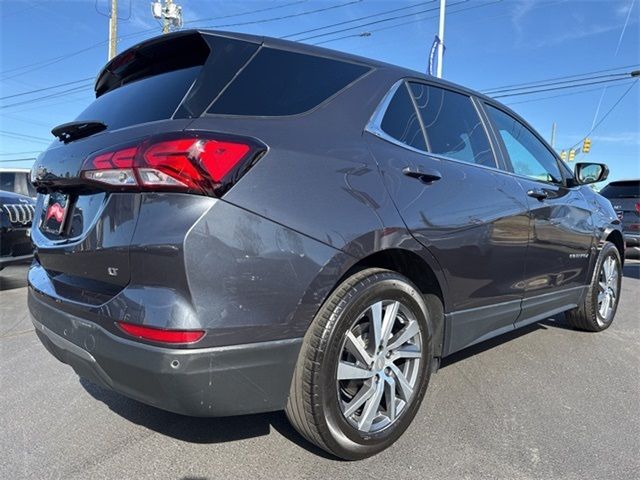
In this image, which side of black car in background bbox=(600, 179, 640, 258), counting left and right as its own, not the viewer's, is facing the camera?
back

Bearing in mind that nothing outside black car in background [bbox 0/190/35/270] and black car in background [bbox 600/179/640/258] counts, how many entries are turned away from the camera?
1

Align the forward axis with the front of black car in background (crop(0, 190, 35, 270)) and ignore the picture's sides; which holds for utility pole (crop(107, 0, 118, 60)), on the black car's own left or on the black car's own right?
on the black car's own left

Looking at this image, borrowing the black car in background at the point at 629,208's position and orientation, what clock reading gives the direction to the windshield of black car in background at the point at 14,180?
the windshield of black car in background at the point at 14,180 is roughly at 8 o'clock from the black car in background at the point at 629,208.

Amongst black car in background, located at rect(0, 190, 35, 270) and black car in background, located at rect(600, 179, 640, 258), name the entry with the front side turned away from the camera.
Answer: black car in background, located at rect(600, 179, 640, 258)

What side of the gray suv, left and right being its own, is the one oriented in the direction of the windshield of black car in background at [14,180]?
left

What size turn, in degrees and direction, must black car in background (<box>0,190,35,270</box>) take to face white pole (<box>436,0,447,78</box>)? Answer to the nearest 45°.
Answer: approximately 90° to its left

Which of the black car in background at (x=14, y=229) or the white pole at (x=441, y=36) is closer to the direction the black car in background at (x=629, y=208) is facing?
the white pole

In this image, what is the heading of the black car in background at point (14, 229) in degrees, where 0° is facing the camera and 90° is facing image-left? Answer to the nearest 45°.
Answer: approximately 315°
